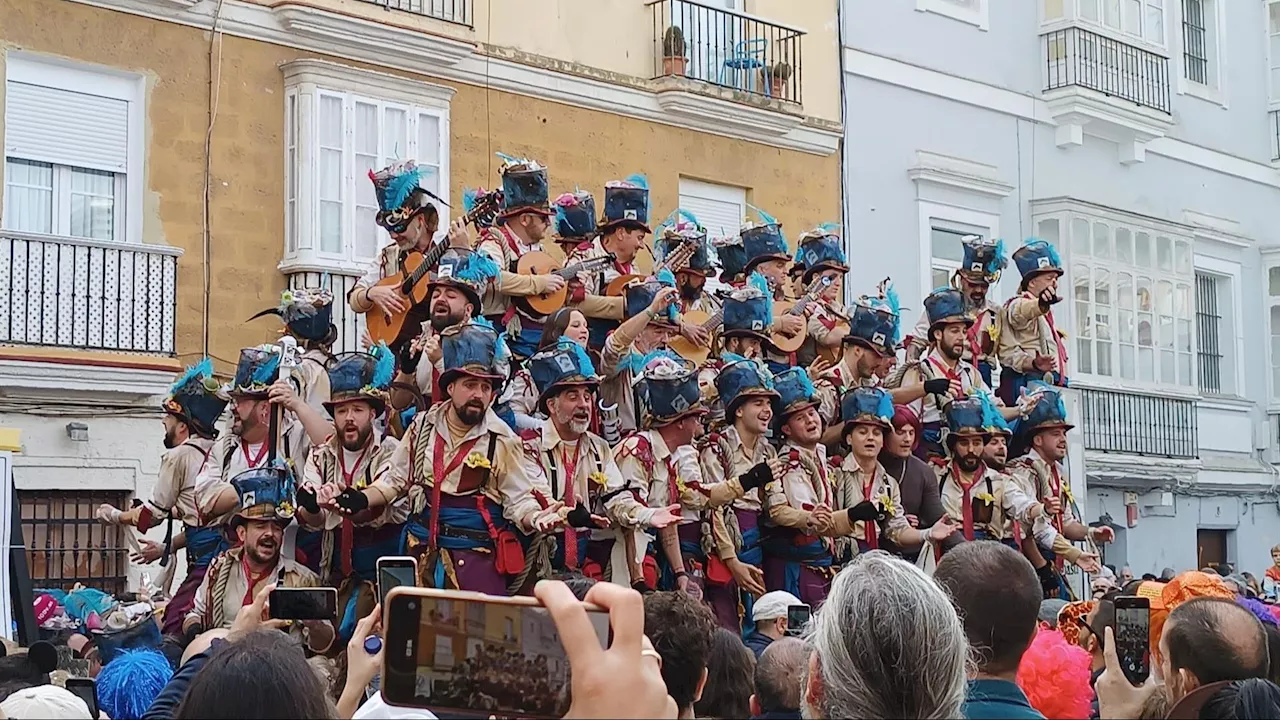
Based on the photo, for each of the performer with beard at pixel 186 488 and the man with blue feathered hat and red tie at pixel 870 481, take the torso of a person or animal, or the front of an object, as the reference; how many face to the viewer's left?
1

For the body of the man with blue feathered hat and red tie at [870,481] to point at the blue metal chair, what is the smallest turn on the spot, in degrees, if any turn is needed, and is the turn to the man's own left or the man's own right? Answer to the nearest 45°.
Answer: approximately 135° to the man's own left

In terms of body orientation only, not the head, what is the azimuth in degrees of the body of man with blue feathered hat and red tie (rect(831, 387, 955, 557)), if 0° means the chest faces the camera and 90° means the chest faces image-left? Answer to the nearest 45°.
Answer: approximately 315°

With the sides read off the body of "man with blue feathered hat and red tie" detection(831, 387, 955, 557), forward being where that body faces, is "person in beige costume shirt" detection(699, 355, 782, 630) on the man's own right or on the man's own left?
on the man's own right

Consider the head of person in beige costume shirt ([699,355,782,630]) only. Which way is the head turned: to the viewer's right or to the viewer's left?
to the viewer's right
